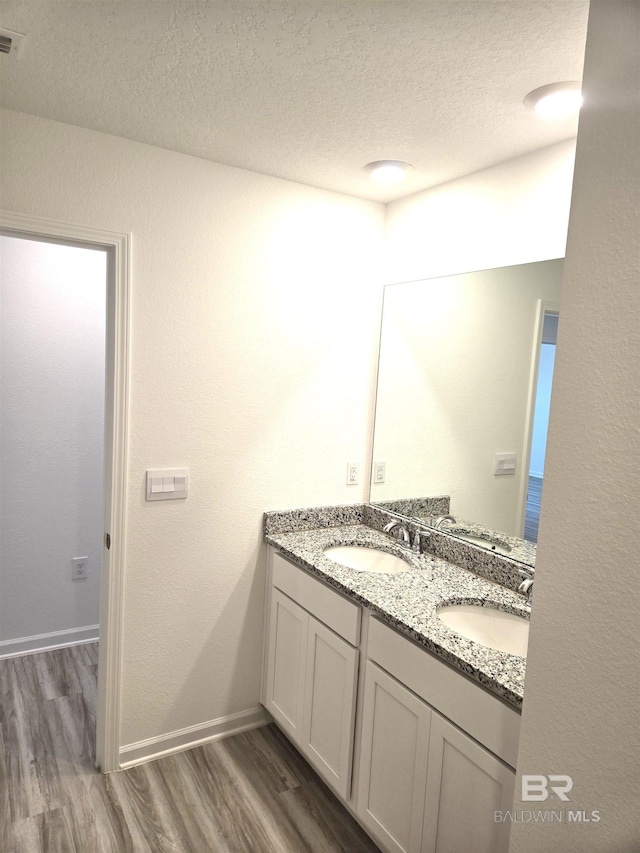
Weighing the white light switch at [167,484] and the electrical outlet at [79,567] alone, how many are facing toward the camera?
2

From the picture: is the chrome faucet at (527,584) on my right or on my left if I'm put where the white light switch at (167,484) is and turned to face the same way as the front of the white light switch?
on my left

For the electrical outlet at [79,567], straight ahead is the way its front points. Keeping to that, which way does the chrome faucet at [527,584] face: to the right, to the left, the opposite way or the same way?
to the right

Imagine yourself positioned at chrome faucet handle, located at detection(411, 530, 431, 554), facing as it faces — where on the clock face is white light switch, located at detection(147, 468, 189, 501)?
The white light switch is roughly at 1 o'clock from the chrome faucet handle.

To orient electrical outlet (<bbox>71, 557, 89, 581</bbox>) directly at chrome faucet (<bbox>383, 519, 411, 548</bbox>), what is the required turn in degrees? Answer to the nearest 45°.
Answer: approximately 45° to its left

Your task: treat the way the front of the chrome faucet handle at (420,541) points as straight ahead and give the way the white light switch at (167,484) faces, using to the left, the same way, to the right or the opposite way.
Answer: to the left

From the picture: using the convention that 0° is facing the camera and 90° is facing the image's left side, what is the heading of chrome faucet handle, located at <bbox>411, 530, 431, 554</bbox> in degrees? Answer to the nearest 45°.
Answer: approximately 45°

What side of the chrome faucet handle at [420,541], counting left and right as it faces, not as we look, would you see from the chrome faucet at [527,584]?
left

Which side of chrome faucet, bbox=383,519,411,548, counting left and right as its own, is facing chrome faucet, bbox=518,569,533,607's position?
left

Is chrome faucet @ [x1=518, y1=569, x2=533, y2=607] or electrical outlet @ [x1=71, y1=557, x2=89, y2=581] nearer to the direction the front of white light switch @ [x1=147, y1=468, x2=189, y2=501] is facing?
the chrome faucet

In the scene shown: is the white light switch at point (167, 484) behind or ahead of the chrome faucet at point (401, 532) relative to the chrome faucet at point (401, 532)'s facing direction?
ahead
